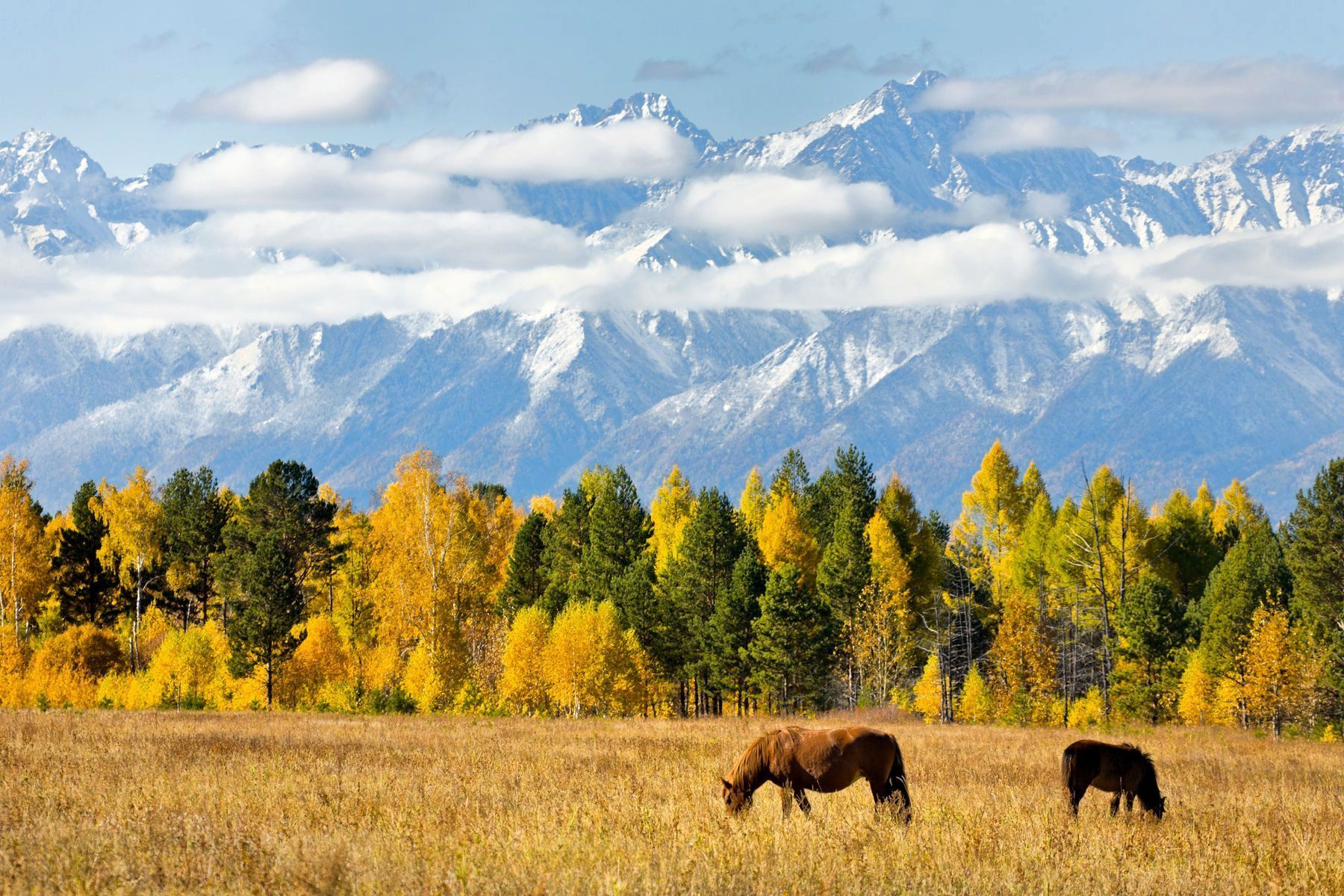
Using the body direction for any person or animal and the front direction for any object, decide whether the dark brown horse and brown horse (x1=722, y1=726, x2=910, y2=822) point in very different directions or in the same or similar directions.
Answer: very different directions

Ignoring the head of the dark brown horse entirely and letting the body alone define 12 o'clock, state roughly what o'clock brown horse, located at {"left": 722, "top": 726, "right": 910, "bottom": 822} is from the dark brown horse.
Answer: The brown horse is roughly at 5 o'clock from the dark brown horse.

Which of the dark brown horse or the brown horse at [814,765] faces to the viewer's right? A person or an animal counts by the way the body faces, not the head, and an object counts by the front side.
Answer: the dark brown horse

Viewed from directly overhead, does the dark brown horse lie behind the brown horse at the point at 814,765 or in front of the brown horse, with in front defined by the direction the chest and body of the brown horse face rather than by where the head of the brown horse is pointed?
behind

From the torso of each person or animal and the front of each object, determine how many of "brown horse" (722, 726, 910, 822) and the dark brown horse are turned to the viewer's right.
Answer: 1

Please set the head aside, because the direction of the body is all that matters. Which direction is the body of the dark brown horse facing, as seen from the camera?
to the viewer's right

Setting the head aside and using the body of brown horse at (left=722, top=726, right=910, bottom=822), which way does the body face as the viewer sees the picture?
to the viewer's left
